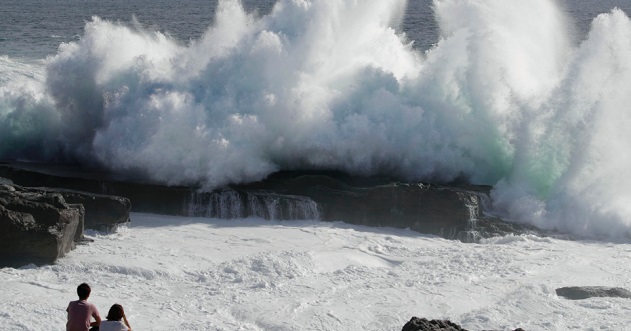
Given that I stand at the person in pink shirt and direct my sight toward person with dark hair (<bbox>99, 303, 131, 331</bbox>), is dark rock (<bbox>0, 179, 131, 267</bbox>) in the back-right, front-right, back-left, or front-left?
back-left

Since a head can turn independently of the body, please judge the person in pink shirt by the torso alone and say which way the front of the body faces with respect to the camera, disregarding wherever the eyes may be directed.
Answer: away from the camera

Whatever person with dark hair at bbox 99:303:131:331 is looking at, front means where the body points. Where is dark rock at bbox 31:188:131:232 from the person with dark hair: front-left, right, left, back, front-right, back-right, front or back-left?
front

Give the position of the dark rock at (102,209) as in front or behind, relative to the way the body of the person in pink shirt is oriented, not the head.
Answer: in front

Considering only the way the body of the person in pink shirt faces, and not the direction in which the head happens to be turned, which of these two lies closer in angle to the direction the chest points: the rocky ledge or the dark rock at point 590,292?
the rocky ledge

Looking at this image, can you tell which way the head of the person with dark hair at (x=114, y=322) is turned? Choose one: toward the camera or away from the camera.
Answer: away from the camera

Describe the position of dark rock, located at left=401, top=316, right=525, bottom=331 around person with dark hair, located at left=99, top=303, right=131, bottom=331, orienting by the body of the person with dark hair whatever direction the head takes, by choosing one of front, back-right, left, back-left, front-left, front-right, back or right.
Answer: right

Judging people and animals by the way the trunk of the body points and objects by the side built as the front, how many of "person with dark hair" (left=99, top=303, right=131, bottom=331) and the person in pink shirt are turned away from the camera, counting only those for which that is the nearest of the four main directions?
2

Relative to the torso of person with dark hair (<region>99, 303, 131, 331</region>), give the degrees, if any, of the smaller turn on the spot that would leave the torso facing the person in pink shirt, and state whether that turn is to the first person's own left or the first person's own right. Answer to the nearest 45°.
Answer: approximately 45° to the first person's own left

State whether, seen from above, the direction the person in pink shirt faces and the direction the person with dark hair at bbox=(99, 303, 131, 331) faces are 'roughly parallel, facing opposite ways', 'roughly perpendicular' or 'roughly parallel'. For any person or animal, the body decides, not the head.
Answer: roughly parallel

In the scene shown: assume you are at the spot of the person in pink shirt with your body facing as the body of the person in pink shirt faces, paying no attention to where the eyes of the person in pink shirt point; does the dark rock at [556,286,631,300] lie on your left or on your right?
on your right

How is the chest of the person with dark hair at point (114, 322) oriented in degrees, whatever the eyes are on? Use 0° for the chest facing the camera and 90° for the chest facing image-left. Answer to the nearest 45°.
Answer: approximately 180°
